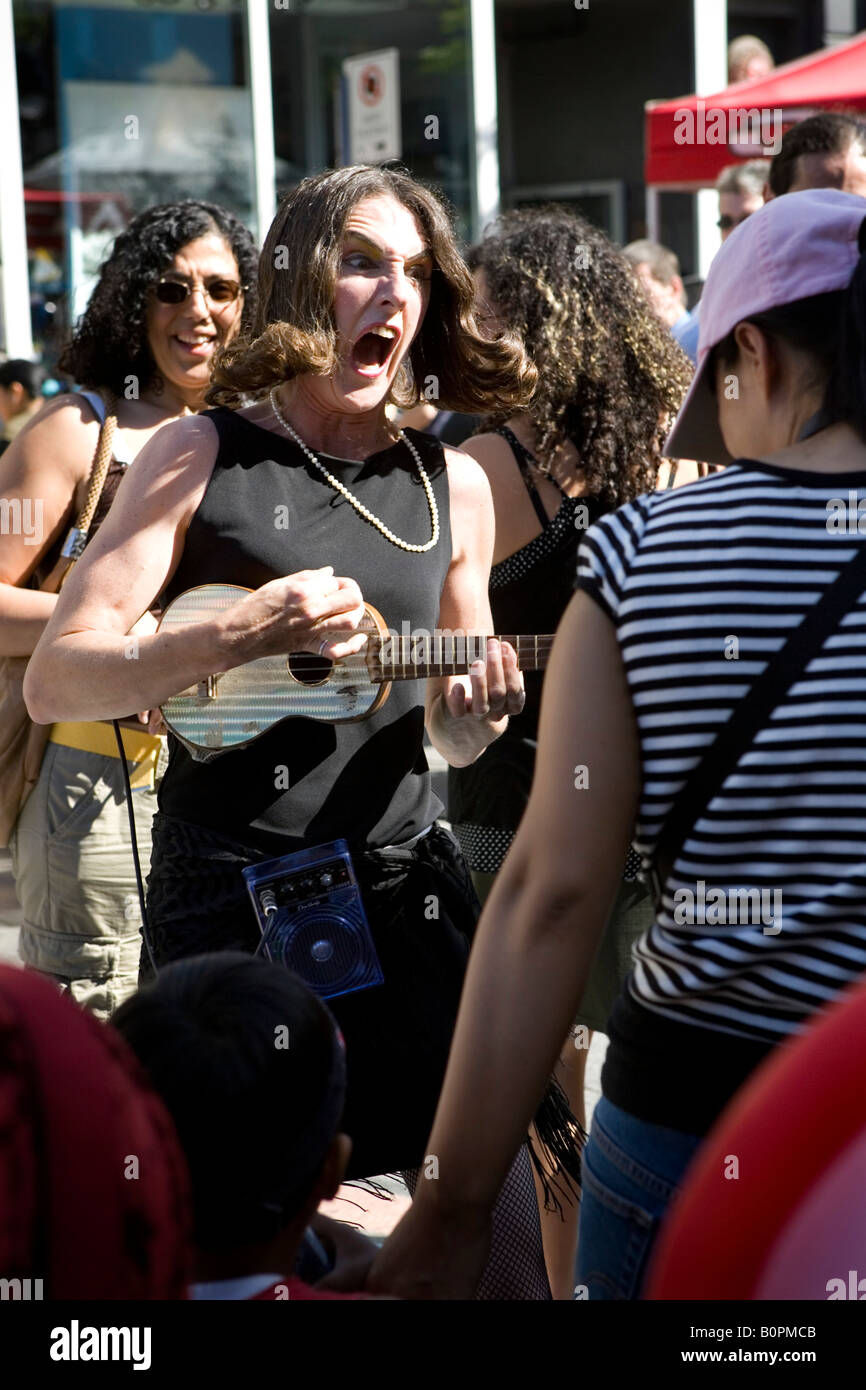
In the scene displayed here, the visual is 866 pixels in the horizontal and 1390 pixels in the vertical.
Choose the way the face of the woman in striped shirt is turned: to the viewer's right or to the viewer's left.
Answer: to the viewer's left

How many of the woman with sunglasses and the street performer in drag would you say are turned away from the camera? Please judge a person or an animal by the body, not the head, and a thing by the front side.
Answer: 0

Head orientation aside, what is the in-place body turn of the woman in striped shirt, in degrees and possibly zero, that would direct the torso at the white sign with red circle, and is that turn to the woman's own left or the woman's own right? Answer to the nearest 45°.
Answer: approximately 45° to the woman's own right

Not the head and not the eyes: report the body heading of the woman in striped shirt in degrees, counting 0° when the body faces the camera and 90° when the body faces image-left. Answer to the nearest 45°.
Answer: approximately 135°

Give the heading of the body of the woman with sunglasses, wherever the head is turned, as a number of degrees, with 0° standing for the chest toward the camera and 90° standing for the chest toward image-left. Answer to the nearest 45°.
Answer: approximately 315°

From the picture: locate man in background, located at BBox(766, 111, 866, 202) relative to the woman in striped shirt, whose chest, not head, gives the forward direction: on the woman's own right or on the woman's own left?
on the woman's own right

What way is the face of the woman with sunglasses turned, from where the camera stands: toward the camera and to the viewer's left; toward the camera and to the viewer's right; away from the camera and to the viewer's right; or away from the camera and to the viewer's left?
toward the camera and to the viewer's right

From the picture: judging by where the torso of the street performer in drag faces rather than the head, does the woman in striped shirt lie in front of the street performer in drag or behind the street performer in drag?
in front

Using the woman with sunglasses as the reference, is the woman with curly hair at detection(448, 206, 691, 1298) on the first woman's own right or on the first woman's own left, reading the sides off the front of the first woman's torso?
on the first woman's own left

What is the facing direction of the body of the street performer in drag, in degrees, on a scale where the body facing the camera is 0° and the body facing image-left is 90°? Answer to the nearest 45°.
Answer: approximately 315°

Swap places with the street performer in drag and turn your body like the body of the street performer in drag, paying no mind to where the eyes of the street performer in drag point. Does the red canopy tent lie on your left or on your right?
on your left

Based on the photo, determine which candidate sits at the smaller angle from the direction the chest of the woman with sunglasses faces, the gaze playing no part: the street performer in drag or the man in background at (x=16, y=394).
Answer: the street performer in drag
